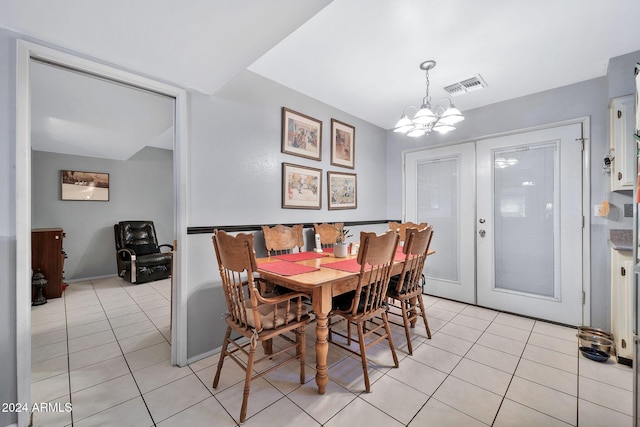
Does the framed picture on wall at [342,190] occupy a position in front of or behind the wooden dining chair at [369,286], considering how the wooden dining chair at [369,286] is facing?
in front

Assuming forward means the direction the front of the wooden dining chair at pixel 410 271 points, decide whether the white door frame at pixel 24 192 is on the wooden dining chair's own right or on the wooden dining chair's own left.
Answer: on the wooden dining chair's own left

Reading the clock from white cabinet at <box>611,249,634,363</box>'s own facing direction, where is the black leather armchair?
The black leather armchair is roughly at 2 o'clock from the white cabinet.

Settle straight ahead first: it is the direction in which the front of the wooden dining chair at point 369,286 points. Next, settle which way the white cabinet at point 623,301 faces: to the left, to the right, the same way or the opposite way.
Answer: to the left

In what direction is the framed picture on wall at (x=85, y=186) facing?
toward the camera

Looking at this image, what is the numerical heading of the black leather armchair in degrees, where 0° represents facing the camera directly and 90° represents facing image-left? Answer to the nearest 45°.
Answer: approximately 315°

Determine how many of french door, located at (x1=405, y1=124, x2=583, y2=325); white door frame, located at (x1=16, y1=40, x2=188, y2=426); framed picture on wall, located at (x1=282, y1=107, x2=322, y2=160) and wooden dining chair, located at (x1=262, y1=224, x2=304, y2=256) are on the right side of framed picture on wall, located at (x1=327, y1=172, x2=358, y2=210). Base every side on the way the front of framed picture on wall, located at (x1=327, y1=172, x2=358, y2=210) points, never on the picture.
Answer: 3

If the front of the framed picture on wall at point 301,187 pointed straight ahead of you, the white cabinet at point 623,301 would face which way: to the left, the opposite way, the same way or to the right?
to the right
